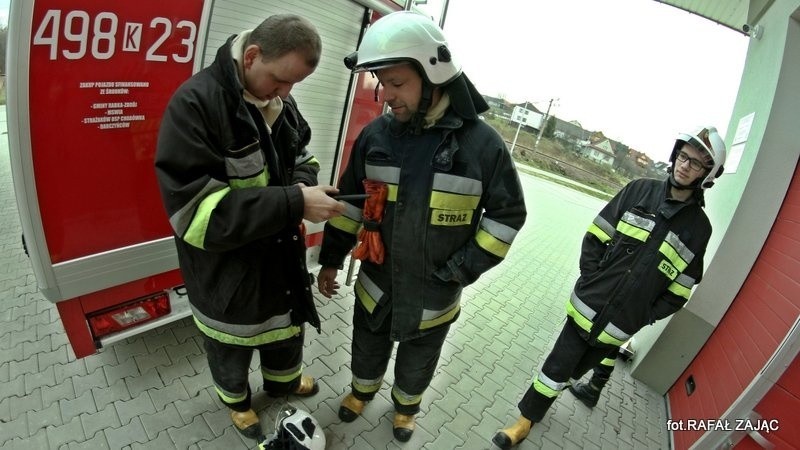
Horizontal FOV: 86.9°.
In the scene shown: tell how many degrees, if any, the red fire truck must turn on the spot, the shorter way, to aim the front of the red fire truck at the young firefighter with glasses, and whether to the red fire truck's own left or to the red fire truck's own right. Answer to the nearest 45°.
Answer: approximately 135° to the red fire truck's own right

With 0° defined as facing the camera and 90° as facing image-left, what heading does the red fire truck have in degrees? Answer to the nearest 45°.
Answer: approximately 135°

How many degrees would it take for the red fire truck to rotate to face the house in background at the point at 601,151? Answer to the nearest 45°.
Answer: approximately 90° to its right

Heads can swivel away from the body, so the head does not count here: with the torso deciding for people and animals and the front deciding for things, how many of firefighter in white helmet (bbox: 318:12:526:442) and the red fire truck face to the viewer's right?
0

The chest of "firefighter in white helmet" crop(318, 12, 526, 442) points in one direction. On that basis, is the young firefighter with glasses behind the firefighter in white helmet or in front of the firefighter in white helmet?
behind

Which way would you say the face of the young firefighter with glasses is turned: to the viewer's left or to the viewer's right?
to the viewer's left

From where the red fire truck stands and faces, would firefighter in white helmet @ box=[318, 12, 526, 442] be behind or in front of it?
behind

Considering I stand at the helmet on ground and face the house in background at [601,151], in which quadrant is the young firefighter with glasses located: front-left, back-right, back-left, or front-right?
front-right
